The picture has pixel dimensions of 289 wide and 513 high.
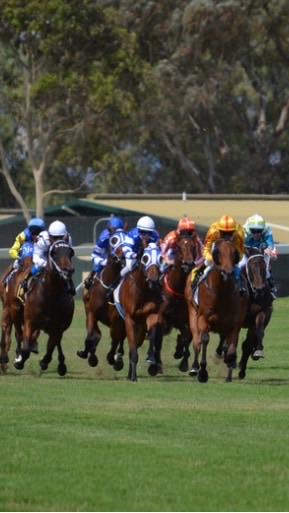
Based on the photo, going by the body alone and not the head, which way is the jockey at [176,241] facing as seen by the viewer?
toward the camera

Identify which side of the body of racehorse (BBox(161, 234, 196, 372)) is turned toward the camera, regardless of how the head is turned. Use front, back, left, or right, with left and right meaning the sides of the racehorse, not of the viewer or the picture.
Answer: front

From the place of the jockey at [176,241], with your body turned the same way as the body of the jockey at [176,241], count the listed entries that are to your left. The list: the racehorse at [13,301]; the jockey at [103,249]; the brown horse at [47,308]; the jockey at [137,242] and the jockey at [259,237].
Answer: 1

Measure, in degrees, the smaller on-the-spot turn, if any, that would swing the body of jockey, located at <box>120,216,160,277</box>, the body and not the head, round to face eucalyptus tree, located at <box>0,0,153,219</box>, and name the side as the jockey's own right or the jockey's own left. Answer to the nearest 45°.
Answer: approximately 135° to the jockey's own left

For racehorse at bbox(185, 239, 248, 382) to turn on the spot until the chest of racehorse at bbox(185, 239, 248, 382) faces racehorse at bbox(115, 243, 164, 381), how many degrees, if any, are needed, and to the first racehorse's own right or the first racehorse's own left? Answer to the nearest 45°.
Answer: approximately 135° to the first racehorse's own right

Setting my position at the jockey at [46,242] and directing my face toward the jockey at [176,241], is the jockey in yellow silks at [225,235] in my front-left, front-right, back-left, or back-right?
front-right

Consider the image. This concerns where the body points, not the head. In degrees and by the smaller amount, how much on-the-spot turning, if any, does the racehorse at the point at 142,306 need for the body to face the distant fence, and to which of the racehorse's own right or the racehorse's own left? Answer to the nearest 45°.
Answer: approximately 180°

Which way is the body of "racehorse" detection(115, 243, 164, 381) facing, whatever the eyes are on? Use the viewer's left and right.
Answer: facing the viewer

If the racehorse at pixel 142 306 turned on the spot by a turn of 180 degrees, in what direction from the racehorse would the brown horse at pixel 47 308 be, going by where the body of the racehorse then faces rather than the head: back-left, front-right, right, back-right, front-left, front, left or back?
left

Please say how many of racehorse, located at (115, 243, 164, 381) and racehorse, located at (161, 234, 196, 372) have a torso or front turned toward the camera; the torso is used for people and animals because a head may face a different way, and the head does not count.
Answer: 2

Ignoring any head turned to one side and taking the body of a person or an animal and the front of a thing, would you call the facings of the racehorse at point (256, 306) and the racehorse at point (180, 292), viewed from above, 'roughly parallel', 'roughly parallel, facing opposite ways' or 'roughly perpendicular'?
roughly parallel

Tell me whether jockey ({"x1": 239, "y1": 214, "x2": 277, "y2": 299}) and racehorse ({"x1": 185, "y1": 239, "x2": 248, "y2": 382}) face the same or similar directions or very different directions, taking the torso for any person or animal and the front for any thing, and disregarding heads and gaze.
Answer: same or similar directions
